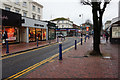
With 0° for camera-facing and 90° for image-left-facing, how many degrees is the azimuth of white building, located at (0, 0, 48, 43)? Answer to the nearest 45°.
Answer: approximately 315°
